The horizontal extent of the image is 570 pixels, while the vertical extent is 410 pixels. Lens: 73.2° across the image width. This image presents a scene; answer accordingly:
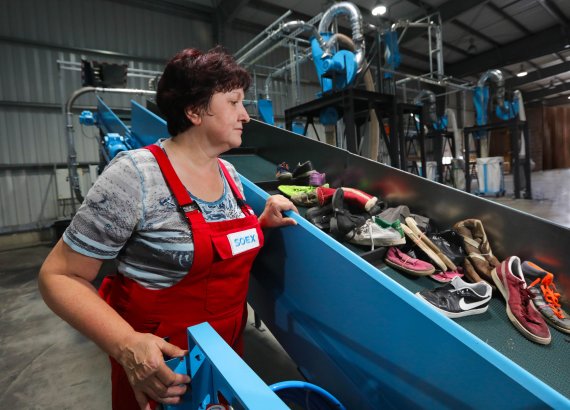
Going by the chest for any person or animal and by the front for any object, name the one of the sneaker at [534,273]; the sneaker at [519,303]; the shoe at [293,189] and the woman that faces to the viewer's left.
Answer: the shoe

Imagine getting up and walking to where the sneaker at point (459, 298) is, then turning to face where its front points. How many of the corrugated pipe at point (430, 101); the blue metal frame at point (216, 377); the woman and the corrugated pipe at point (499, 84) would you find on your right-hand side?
2

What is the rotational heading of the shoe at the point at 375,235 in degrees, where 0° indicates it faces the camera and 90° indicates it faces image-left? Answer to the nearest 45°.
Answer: approximately 90°

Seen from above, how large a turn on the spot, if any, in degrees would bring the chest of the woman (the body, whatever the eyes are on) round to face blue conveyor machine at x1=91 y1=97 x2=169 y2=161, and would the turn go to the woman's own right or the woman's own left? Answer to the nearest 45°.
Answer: approximately 135° to the woman's own left

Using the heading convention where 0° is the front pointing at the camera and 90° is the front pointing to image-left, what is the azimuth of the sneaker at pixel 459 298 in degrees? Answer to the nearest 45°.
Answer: approximately 90°

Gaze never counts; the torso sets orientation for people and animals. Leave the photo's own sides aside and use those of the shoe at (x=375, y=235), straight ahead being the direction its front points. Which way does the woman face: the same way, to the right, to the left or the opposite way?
the opposite way

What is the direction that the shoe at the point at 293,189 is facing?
to the viewer's left

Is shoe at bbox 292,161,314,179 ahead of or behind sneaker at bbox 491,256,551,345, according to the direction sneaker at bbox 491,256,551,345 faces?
behind

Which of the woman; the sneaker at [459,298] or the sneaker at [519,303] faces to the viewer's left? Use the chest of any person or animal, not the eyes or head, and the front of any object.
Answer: the sneaker at [459,298]

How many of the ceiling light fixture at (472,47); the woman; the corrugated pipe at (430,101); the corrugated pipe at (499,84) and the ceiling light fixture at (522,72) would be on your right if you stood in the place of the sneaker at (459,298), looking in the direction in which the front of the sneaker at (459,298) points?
4

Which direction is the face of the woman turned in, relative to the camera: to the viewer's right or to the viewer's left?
to the viewer's right
